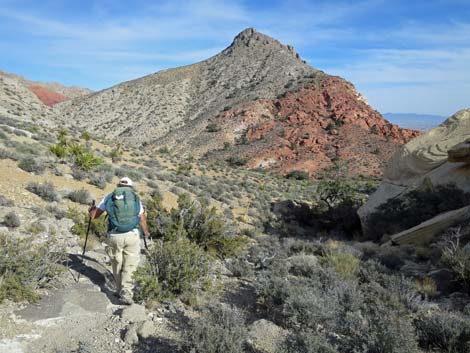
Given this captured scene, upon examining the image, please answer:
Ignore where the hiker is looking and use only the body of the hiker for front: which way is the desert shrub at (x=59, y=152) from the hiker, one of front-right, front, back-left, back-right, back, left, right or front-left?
front

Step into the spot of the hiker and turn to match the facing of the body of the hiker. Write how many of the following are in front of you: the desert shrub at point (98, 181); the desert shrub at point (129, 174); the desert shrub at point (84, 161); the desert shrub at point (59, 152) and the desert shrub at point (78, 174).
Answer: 5

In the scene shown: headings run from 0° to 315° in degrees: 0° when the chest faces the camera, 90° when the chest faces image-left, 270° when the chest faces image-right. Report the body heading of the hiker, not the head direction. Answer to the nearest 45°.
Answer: approximately 180°

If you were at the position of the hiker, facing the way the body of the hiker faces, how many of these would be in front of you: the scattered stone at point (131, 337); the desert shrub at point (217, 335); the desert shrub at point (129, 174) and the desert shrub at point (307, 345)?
1

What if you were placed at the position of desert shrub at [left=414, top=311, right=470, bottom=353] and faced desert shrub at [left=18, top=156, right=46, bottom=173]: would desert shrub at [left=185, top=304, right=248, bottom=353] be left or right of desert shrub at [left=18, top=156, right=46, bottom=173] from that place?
left

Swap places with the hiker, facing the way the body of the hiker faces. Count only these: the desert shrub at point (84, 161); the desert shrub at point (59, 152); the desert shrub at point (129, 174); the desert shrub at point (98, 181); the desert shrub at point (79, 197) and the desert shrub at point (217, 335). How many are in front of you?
5

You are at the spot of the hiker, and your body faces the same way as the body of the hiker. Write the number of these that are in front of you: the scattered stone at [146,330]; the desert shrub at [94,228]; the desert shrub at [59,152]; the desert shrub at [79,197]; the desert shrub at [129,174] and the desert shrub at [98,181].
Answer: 5

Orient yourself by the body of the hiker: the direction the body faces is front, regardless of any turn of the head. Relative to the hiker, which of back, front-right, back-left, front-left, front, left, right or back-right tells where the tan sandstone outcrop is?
front-right

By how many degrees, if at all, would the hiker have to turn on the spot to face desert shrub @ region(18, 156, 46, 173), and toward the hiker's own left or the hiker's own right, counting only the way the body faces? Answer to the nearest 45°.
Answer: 0° — they already face it

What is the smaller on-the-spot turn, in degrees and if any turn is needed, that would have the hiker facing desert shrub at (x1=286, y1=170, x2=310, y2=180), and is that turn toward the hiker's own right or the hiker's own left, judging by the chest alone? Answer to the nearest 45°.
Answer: approximately 45° to the hiker's own right

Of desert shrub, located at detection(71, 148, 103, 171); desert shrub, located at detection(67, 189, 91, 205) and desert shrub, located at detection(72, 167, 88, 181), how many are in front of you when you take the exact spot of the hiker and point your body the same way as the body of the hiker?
3

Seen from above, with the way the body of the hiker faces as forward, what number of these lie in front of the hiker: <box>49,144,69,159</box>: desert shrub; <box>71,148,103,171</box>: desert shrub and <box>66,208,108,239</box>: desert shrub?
3

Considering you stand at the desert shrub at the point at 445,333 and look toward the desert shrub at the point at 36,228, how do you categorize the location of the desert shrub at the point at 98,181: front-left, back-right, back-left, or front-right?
front-right

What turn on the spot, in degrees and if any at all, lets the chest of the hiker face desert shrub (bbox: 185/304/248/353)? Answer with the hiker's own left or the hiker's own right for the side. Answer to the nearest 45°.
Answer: approximately 135° to the hiker's own right

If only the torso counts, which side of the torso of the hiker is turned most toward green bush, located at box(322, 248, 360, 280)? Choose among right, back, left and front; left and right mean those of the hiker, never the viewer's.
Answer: right
